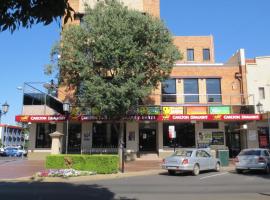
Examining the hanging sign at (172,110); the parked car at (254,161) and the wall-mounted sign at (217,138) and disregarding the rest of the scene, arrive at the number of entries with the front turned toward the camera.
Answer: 2

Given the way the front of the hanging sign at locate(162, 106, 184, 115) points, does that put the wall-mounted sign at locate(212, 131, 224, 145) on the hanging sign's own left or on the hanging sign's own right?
on the hanging sign's own left

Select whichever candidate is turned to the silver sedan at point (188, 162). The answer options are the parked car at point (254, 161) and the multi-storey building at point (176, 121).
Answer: the multi-storey building

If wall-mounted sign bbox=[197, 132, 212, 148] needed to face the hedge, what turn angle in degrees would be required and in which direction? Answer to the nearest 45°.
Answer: approximately 45° to its right

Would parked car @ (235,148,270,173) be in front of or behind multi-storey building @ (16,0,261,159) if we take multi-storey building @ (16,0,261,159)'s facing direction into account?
in front

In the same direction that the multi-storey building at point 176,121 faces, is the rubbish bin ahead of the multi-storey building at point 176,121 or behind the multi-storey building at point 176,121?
ahead

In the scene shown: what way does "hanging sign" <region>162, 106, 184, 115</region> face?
toward the camera

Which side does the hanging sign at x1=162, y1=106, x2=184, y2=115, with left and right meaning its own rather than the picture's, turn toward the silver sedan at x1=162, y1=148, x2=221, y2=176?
front

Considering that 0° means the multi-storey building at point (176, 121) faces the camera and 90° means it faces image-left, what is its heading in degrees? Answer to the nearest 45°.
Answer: approximately 0°

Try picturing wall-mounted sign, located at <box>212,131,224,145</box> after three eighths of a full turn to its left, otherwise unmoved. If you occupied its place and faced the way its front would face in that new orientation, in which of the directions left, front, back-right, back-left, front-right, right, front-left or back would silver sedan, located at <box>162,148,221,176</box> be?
back-right

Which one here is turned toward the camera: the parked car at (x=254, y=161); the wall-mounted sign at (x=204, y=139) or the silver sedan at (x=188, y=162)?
the wall-mounted sign

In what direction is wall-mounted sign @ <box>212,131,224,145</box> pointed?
toward the camera

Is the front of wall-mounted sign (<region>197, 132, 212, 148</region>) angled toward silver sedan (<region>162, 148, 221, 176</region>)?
yes

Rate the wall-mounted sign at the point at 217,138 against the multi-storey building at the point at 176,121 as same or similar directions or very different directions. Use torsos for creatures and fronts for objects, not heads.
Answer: same or similar directions

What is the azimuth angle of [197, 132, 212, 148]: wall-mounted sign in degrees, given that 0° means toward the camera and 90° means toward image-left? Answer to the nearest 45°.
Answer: approximately 0°

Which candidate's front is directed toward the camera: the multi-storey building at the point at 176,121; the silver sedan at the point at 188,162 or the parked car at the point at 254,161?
the multi-storey building

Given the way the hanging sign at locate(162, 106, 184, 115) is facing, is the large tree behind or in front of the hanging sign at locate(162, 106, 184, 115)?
in front
